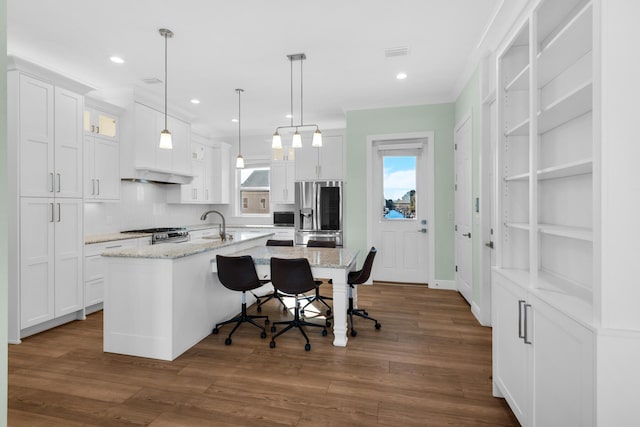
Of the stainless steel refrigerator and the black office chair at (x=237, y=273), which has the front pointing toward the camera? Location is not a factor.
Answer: the stainless steel refrigerator

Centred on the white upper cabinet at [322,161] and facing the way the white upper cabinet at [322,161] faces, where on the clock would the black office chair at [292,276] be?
The black office chair is roughly at 12 o'clock from the white upper cabinet.

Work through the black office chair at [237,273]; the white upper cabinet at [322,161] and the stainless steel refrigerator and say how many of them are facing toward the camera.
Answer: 2

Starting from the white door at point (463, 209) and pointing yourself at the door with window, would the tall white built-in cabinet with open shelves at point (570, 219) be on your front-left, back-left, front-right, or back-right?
back-left

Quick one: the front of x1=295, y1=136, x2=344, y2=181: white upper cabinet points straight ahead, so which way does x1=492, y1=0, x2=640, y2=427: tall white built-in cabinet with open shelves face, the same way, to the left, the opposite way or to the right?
to the right

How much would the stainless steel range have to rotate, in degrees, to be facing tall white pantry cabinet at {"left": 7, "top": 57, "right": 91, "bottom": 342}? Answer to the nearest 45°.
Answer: approximately 90° to its right

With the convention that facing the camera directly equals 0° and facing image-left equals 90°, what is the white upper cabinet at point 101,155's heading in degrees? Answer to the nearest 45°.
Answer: approximately 315°

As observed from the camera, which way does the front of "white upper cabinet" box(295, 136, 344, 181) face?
facing the viewer

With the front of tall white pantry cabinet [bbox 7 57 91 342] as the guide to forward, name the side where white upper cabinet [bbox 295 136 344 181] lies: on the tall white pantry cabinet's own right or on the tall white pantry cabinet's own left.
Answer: on the tall white pantry cabinet's own left

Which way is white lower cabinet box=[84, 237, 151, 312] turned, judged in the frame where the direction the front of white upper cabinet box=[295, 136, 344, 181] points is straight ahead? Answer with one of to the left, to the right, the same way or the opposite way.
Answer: to the left

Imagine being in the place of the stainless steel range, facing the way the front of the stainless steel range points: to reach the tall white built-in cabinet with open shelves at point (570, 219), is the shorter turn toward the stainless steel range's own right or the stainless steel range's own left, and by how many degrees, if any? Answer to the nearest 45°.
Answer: approximately 45° to the stainless steel range's own right

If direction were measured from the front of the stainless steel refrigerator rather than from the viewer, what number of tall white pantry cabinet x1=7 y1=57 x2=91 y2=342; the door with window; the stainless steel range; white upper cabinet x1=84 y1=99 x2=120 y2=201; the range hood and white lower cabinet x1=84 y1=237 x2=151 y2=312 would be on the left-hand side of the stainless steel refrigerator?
1

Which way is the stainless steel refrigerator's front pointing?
toward the camera

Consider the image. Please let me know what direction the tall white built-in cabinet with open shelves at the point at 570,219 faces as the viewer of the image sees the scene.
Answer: facing the viewer and to the left of the viewer
